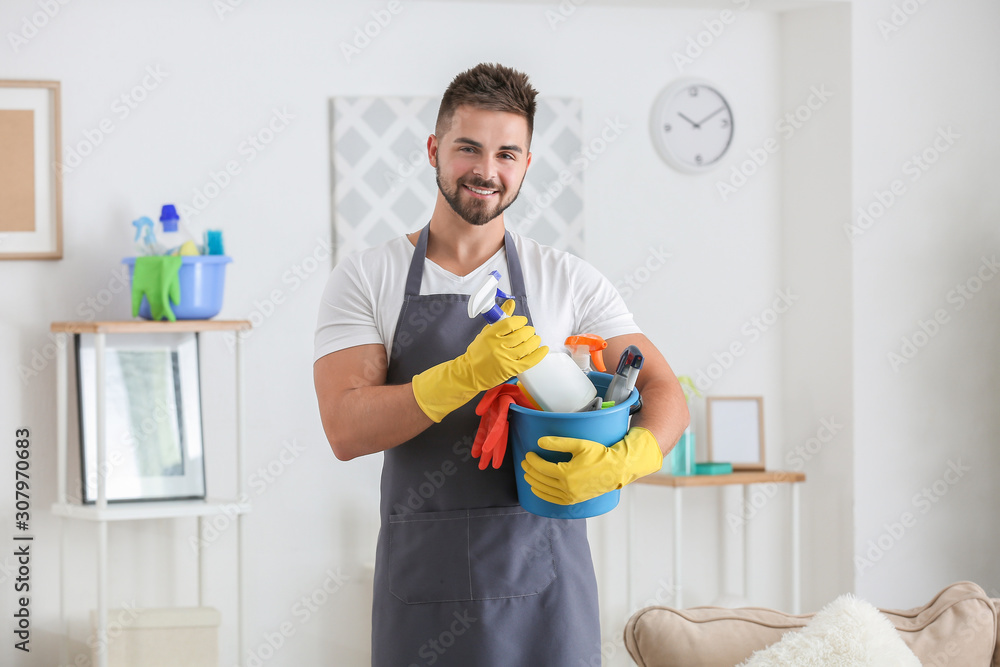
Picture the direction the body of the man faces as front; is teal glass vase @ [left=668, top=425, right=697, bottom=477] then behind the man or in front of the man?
behind

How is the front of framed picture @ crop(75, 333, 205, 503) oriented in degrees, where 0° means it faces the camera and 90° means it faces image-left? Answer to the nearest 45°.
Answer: approximately 0°

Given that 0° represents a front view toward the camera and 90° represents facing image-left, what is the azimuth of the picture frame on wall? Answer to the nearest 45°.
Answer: approximately 0°

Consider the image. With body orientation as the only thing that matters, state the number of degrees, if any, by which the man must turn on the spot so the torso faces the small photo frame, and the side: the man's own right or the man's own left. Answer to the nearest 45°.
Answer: approximately 135° to the man's own left

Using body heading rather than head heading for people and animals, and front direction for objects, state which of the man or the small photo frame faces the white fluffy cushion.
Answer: the small photo frame
